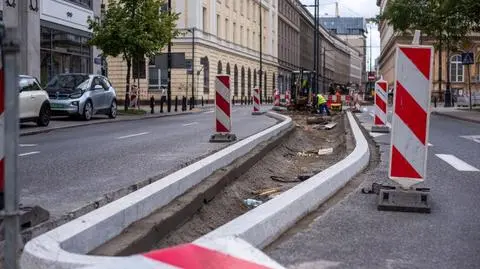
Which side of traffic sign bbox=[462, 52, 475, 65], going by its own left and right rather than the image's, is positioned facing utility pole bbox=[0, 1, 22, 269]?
front

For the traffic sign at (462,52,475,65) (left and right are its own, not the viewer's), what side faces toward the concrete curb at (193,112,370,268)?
front

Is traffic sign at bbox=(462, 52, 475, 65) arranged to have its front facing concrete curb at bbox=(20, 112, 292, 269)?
yes

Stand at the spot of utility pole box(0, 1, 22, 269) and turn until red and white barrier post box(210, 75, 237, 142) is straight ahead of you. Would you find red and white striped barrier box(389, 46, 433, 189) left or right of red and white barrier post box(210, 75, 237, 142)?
right

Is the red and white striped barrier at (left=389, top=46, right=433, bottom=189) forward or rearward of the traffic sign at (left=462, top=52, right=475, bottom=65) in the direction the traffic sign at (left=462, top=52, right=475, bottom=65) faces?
forward

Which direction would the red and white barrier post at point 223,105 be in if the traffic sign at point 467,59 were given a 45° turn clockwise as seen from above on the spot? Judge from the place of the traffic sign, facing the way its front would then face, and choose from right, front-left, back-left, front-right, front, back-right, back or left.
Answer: front-left

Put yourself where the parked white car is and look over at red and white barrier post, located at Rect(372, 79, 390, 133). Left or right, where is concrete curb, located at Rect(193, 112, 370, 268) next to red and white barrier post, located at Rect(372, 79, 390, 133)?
right

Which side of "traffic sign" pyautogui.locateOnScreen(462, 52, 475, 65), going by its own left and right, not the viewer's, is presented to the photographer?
front
